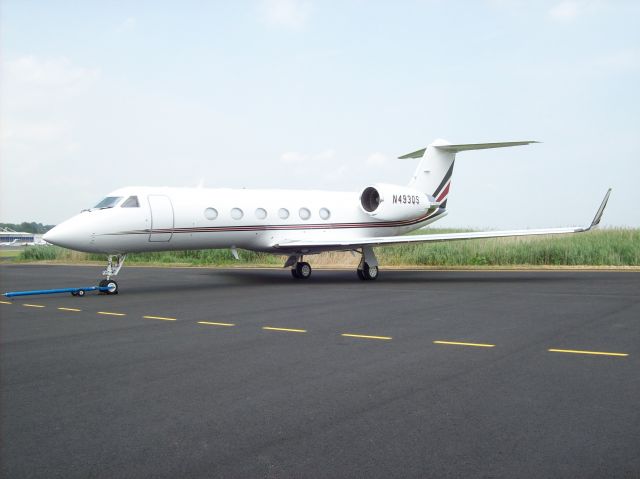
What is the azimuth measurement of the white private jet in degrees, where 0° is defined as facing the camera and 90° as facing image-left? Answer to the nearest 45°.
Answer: approximately 45°
